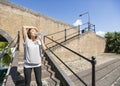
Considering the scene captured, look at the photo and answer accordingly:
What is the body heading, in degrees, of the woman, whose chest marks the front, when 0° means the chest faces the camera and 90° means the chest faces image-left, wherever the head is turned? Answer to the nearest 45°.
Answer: approximately 0°

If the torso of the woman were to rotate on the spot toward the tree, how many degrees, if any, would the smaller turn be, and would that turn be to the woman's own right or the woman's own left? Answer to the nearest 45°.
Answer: approximately 135° to the woman's own left

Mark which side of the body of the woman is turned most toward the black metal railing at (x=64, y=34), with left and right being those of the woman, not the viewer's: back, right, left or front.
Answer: back
